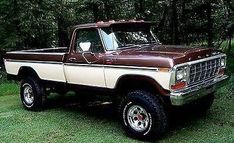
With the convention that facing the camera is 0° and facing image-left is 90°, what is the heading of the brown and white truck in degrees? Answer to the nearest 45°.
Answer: approximately 315°
